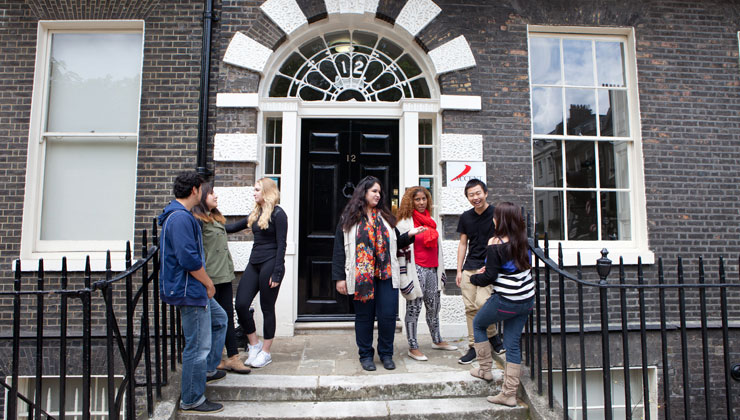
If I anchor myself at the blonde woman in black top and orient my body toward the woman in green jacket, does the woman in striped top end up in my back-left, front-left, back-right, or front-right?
back-left

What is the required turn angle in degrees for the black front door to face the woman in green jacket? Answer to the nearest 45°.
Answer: approximately 45° to its right

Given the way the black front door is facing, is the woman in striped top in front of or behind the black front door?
in front

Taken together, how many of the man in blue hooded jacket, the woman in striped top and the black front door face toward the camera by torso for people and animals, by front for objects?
1

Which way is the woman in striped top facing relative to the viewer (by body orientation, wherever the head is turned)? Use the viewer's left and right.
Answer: facing away from the viewer and to the left of the viewer

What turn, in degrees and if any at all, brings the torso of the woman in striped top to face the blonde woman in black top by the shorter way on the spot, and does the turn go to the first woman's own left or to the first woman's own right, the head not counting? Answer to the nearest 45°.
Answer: approximately 45° to the first woman's own left

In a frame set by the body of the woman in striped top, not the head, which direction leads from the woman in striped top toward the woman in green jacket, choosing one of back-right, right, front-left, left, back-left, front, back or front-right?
front-left

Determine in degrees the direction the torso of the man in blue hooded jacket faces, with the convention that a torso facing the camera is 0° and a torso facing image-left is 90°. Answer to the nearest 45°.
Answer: approximately 270°

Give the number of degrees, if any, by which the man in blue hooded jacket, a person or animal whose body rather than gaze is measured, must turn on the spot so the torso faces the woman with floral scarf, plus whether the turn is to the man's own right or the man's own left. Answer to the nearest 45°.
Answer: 0° — they already face them

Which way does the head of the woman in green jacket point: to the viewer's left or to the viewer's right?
to the viewer's right
